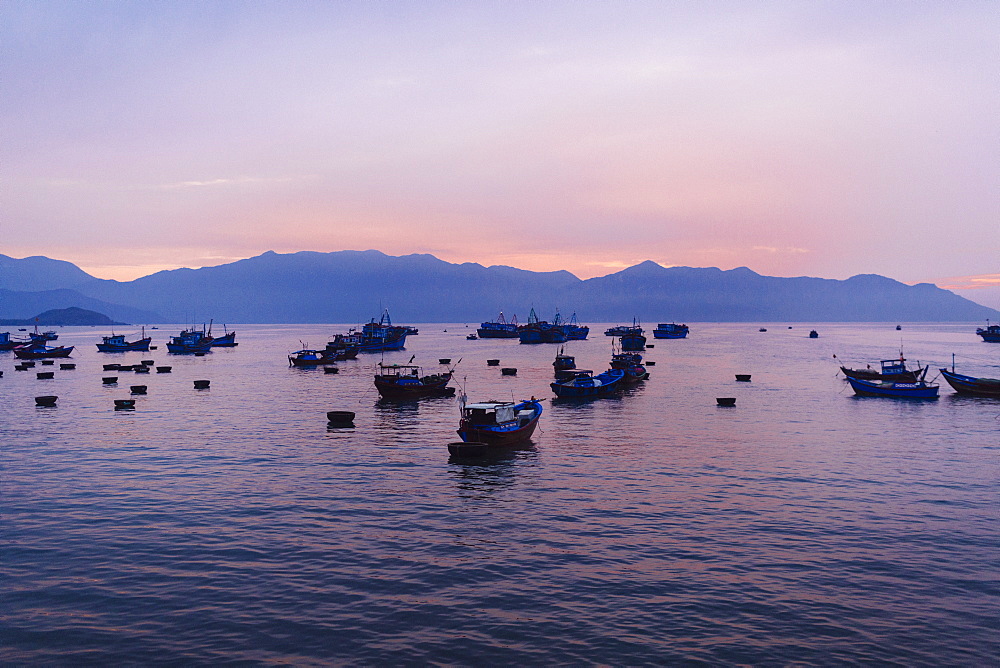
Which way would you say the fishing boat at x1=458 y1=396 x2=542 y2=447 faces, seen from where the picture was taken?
facing away from the viewer and to the right of the viewer

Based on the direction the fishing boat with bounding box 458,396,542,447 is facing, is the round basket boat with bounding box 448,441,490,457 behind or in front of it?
behind
